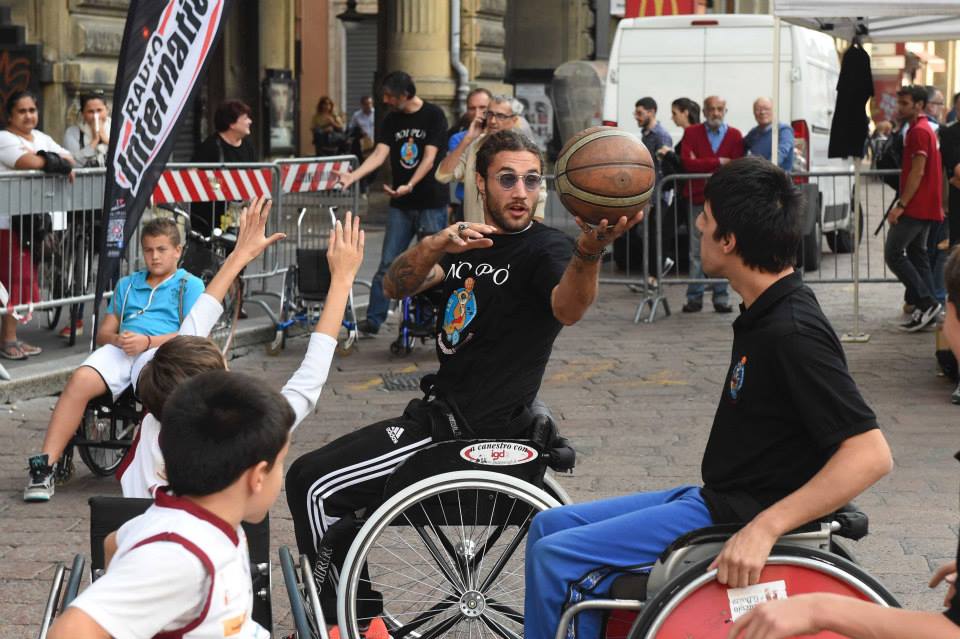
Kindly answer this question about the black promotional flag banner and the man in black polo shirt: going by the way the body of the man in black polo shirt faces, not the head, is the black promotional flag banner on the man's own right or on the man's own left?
on the man's own right

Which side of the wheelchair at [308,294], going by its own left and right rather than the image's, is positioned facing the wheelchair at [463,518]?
front

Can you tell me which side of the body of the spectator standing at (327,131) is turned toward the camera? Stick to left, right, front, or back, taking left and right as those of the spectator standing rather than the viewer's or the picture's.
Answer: front

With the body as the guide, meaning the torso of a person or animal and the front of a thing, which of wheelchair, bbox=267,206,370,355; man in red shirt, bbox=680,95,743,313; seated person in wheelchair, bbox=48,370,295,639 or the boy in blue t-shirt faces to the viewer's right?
the seated person in wheelchair

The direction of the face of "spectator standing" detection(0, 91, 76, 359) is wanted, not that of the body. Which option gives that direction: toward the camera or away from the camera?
toward the camera

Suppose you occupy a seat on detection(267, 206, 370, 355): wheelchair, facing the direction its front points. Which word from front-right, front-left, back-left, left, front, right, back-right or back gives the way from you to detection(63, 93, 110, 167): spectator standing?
back-right

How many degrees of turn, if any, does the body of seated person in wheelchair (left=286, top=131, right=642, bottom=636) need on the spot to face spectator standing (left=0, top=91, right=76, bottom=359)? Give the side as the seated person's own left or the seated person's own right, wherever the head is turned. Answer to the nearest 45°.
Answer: approximately 90° to the seated person's own right

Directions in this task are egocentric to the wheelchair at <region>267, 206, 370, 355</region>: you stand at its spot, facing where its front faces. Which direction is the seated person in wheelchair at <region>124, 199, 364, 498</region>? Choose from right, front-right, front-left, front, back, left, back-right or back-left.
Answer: front

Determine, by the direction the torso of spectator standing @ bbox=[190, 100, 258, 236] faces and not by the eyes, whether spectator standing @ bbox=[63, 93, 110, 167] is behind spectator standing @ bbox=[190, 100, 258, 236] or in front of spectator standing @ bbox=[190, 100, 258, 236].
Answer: behind

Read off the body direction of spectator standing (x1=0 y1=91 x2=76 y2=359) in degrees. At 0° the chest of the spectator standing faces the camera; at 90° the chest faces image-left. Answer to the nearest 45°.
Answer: approximately 315°

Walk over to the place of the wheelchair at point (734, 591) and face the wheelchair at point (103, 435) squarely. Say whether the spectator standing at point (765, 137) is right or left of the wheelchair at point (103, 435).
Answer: right

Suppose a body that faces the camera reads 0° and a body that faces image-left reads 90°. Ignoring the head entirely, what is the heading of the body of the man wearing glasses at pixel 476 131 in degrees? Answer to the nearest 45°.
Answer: approximately 45°

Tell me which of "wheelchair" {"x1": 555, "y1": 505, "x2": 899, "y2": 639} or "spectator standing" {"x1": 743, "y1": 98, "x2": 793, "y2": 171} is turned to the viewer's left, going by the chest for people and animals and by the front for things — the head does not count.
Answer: the wheelchair

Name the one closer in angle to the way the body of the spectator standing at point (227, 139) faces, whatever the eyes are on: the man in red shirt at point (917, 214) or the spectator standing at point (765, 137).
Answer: the man in red shirt

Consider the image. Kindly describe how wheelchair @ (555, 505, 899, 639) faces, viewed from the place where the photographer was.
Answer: facing to the left of the viewer

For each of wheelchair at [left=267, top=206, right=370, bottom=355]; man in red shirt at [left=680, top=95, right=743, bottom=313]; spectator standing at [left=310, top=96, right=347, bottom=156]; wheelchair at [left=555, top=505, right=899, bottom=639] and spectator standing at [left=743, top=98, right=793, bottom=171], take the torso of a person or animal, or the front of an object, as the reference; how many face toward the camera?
4

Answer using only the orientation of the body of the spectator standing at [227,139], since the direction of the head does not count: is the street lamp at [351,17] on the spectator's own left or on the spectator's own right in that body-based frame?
on the spectator's own left

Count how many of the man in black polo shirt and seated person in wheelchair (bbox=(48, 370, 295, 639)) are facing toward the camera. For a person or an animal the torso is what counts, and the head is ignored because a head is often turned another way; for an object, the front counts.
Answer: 0

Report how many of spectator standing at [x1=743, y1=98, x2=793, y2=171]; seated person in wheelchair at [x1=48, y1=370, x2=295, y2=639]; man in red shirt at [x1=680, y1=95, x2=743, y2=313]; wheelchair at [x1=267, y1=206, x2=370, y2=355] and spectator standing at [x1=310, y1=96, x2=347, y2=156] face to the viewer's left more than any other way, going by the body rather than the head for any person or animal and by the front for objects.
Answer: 0

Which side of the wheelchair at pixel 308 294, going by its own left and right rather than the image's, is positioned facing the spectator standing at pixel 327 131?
back
